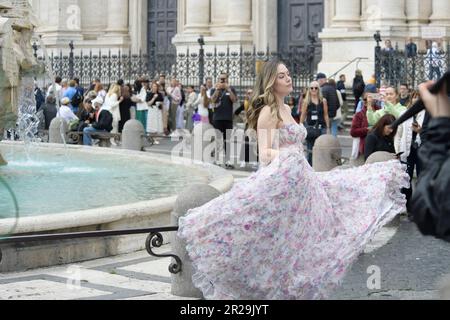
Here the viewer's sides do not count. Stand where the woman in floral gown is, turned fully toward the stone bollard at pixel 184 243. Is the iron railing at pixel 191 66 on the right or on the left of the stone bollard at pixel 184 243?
right

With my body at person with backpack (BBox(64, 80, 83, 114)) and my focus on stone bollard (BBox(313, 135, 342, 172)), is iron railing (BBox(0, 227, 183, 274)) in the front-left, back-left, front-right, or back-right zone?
front-right

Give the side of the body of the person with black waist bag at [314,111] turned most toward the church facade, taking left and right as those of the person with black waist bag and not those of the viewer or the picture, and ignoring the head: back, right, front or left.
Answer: back

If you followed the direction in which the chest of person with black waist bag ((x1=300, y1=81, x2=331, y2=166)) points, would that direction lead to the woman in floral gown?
yes

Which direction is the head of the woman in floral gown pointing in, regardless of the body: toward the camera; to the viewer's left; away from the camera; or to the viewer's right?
to the viewer's right

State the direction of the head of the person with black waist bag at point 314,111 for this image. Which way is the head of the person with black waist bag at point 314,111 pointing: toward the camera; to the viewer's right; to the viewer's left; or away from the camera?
toward the camera

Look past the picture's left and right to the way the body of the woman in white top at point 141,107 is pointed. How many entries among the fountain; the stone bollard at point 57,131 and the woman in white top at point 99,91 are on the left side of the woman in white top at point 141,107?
0

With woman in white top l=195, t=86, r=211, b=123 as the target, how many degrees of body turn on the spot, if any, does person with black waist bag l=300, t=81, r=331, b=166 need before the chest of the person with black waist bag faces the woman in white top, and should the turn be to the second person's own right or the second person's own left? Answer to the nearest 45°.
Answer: approximately 180°

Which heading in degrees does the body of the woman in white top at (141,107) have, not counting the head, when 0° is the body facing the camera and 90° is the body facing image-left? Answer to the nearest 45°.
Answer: approximately 315°

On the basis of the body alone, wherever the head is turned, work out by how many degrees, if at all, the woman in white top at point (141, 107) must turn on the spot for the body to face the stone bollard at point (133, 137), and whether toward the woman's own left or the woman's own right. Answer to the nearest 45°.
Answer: approximately 45° to the woman's own right

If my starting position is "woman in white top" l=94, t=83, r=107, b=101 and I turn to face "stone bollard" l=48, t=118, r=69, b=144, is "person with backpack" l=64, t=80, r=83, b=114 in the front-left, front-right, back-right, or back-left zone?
front-right

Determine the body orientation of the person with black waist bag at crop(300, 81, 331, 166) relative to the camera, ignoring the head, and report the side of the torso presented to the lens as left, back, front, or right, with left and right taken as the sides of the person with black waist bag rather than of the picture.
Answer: front

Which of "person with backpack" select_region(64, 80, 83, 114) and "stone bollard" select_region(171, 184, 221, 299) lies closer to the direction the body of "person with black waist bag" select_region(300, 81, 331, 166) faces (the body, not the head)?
the stone bollard
